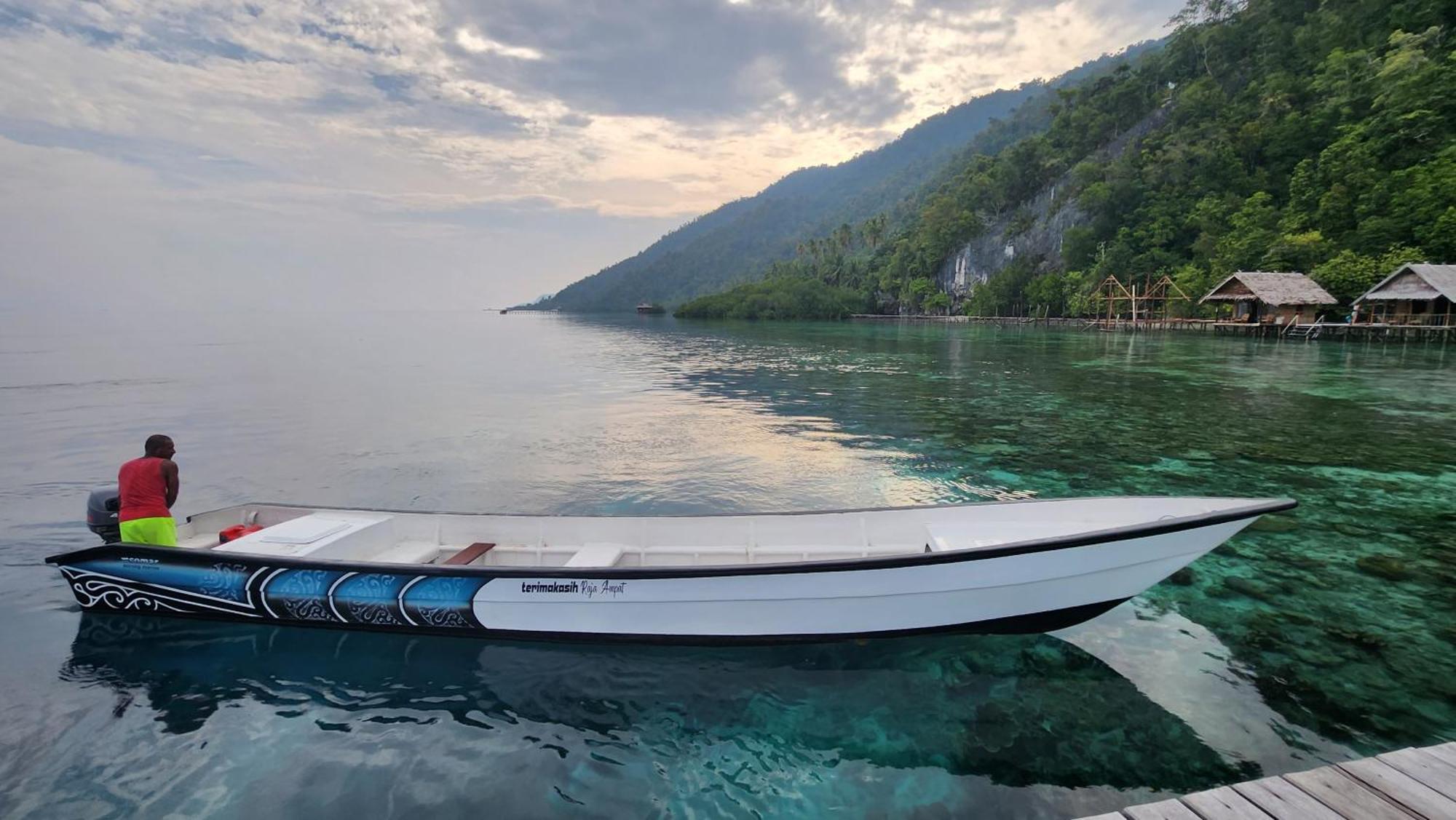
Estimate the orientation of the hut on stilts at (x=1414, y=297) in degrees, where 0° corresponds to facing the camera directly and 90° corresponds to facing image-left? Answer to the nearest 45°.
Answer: approximately 45°

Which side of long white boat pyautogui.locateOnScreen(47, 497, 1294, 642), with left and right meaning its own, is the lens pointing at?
right

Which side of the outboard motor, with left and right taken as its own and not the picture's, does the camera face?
right

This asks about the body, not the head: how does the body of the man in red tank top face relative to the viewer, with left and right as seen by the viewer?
facing away from the viewer and to the right of the viewer

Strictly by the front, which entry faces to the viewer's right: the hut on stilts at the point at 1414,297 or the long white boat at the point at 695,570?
the long white boat

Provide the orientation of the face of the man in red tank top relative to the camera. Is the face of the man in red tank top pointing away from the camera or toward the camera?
away from the camera
